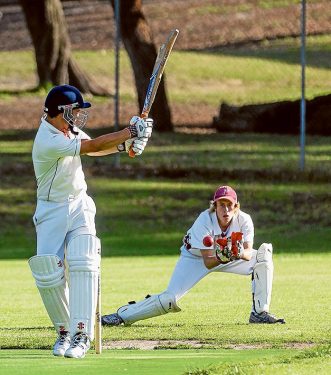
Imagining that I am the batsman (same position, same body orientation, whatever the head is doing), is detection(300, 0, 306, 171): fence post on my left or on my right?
on my left

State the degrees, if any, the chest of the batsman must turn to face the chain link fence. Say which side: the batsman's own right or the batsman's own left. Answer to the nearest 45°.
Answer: approximately 135° to the batsman's own left

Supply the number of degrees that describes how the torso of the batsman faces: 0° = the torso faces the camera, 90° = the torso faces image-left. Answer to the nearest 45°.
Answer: approximately 315°
